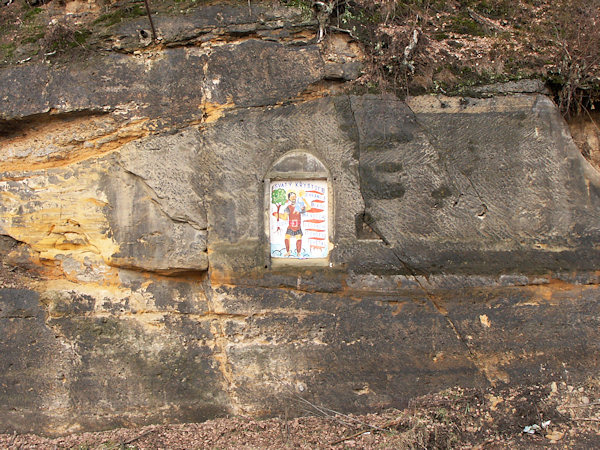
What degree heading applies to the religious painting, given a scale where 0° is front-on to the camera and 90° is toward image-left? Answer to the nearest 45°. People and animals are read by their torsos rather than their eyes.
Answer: approximately 0°
